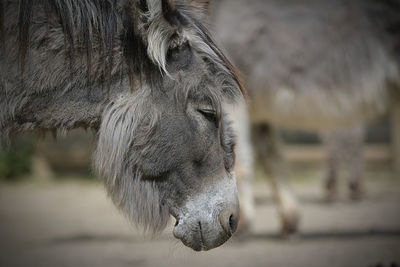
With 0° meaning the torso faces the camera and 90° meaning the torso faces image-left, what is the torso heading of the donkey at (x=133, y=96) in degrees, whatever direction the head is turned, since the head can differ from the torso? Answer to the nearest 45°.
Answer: approximately 270°

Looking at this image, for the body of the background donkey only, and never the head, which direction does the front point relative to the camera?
to the viewer's left
